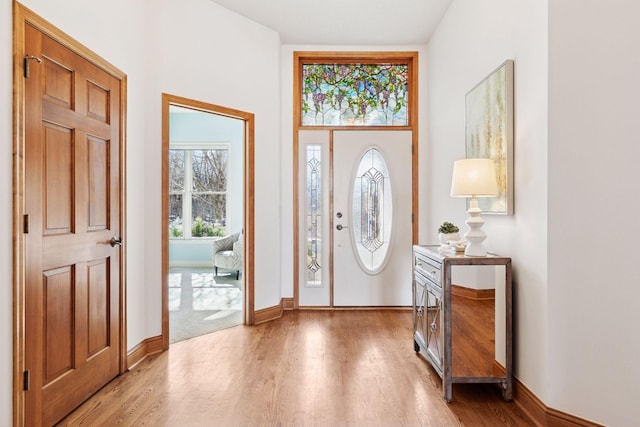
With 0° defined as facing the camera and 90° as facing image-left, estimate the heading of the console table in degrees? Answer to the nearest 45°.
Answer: approximately 90°

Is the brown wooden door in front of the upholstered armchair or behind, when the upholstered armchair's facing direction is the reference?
in front

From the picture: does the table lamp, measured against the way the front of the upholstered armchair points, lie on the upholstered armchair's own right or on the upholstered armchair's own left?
on the upholstered armchair's own left

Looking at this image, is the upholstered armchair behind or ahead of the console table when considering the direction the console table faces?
ahead

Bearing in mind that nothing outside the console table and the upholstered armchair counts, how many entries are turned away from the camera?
0

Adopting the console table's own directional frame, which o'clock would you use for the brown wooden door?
The brown wooden door is roughly at 11 o'clock from the console table.

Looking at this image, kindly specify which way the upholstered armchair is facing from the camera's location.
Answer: facing the viewer and to the left of the viewer

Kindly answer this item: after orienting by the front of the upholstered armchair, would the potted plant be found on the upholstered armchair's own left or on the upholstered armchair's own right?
on the upholstered armchair's own left

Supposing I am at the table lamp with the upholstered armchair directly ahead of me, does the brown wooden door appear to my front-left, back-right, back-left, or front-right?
front-left

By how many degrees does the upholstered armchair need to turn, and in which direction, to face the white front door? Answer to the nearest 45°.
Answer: approximately 90° to its left

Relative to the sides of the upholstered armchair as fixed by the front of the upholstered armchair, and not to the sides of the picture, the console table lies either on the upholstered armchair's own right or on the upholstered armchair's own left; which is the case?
on the upholstered armchair's own left
